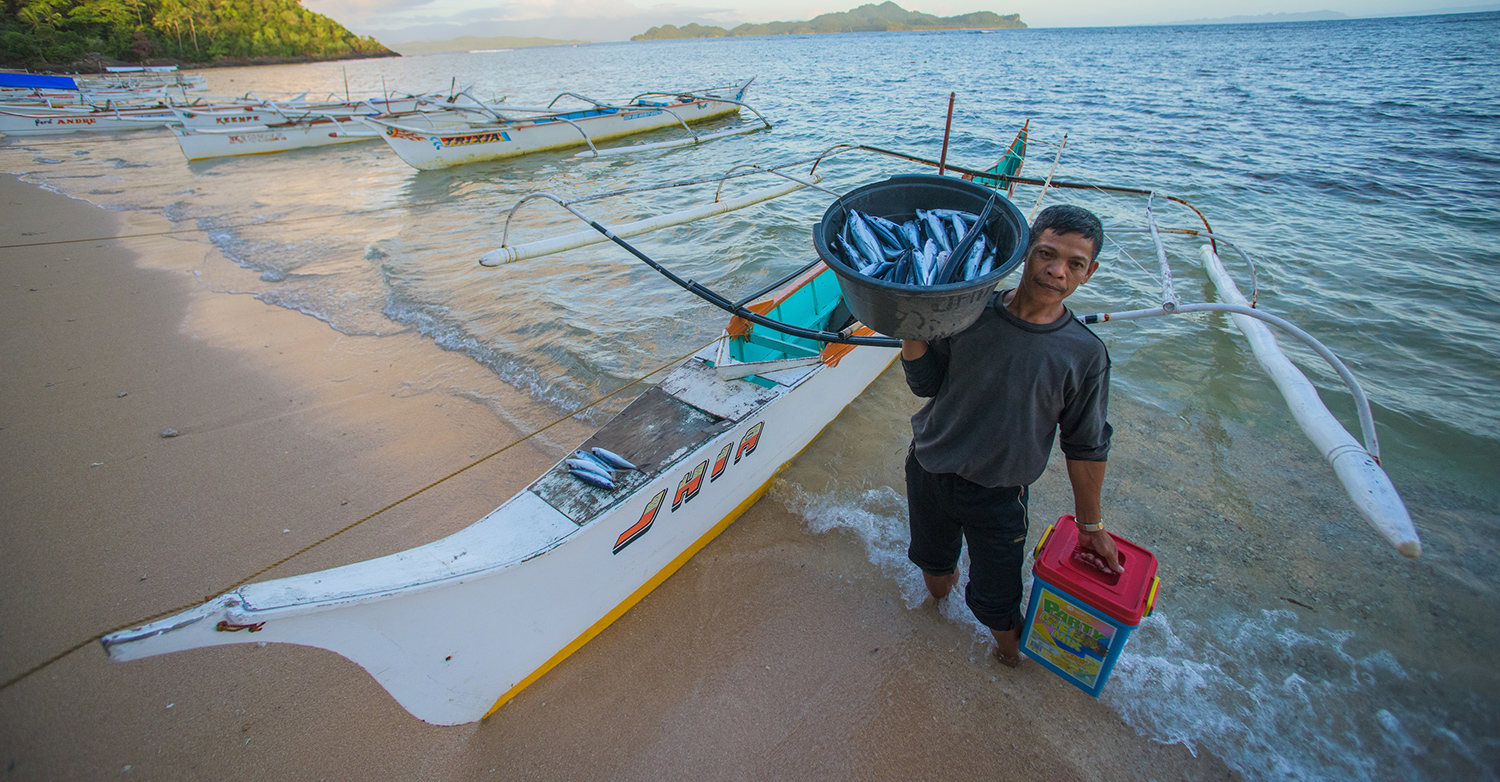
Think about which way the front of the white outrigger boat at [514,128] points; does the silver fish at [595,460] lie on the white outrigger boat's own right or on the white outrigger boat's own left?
on the white outrigger boat's own left

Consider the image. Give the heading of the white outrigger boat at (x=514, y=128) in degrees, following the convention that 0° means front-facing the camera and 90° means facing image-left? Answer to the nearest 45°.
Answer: approximately 45°

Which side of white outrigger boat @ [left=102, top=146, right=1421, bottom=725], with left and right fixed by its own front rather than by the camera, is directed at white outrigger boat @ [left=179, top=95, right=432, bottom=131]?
right

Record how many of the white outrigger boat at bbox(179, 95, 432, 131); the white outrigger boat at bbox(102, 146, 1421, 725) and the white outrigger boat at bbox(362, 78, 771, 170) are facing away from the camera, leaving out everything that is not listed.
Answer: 0

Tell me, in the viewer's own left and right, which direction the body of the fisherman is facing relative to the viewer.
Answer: facing the viewer

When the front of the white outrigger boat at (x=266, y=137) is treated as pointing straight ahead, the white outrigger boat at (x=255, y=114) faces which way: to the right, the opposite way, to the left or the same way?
the same way

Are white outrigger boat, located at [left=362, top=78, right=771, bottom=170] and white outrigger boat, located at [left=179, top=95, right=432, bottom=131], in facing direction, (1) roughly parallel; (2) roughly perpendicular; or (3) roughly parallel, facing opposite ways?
roughly parallel

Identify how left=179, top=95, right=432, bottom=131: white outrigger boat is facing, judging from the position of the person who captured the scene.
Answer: facing the viewer and to the left of the viewer

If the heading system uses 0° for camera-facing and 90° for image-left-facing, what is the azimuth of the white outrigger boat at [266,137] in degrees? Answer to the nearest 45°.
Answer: approximately 45°
